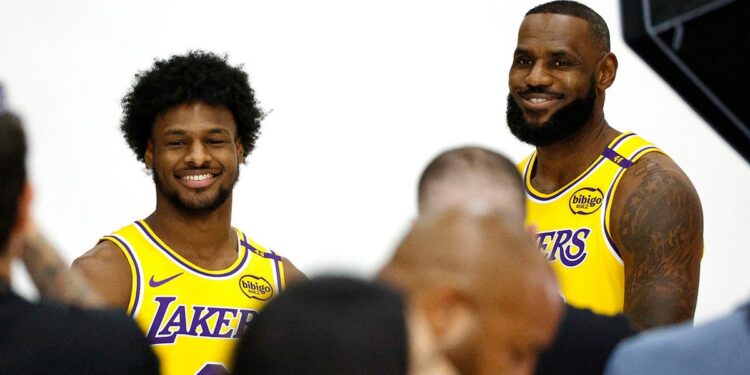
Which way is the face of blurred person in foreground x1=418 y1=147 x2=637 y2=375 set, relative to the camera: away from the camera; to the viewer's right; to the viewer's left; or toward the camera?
away from the camera

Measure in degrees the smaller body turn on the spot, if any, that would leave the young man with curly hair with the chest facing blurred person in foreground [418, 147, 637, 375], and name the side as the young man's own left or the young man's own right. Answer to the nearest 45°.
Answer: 0° — they already face them

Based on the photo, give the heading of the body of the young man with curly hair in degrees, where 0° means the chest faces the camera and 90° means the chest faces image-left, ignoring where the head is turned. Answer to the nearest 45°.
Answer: approximately 0°
